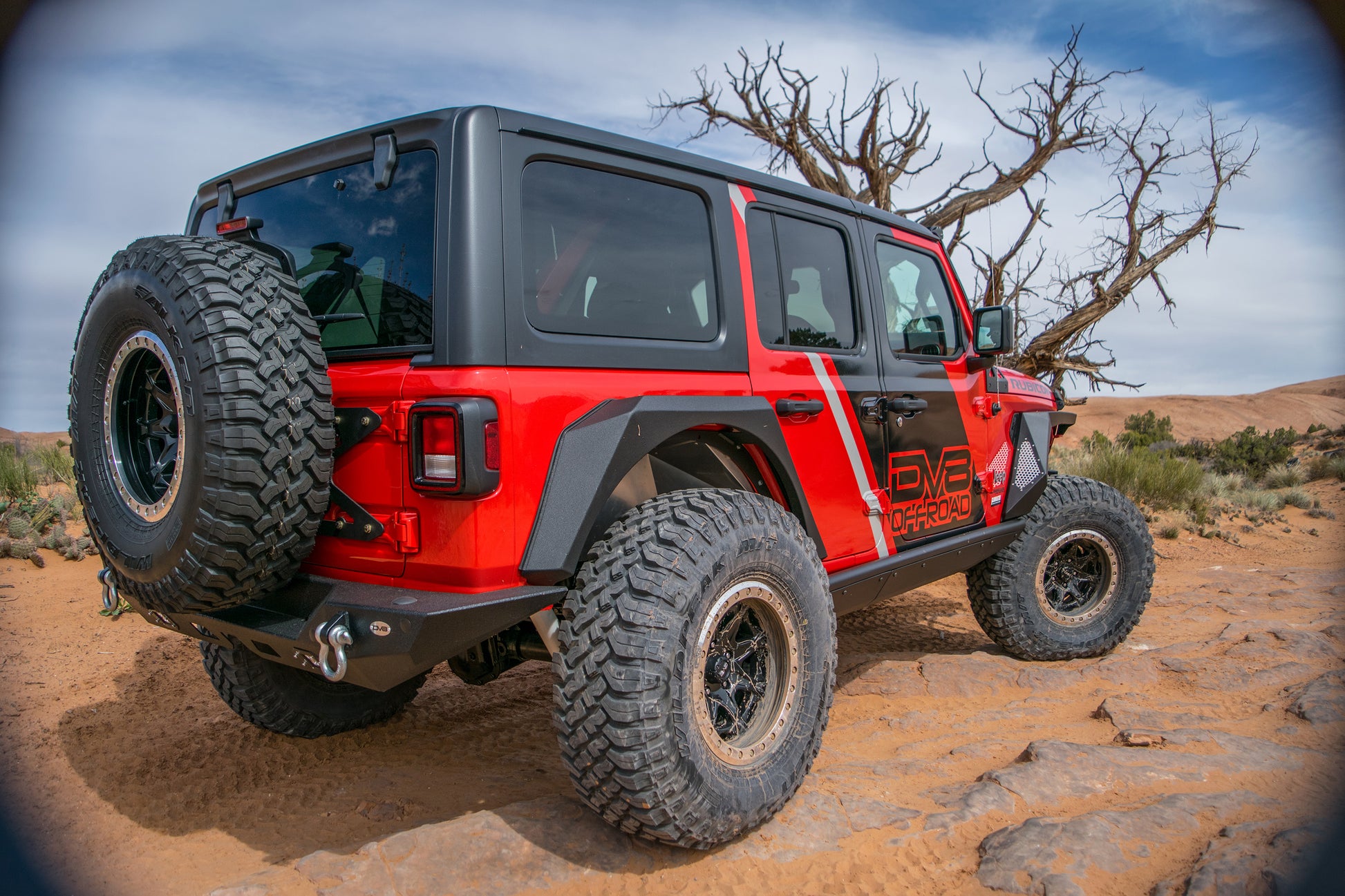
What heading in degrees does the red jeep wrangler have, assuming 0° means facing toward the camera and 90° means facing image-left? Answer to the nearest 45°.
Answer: approximately 225°

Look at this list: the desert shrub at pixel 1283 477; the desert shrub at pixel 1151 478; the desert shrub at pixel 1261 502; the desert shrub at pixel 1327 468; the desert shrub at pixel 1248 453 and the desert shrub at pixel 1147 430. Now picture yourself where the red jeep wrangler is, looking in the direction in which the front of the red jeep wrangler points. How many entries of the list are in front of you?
6

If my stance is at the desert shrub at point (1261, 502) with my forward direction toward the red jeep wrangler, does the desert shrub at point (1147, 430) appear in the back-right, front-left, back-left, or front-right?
back-right

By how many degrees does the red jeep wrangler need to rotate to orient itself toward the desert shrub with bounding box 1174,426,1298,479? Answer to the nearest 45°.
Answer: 0° — it already faces it

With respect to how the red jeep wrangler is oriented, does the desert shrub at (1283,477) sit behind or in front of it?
in front

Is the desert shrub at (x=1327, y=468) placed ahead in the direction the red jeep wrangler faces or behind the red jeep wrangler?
ahead

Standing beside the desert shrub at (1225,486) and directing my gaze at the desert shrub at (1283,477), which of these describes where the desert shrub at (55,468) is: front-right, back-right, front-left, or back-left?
back-left

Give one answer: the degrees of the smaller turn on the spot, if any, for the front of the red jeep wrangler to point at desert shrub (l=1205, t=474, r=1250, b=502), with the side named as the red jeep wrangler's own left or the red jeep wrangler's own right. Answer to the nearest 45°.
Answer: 0° — it already faces it

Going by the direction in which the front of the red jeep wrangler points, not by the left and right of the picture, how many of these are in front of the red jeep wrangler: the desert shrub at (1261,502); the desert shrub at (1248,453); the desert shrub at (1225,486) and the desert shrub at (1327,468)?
4

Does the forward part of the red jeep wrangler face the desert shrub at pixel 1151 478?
yes

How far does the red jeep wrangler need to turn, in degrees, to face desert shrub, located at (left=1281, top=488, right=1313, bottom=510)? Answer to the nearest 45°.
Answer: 0° — it already faces it

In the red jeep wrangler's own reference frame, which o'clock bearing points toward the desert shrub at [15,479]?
The desert shrub is roughly at 9 o'clock from the red jeep wrangler.

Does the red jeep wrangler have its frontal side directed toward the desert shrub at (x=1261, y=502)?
yes

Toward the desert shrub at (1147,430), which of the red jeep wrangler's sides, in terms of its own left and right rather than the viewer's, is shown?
front
